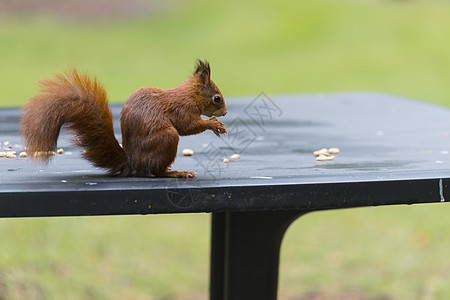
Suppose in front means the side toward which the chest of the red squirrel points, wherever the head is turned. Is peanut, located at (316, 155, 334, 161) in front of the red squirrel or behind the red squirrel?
in front

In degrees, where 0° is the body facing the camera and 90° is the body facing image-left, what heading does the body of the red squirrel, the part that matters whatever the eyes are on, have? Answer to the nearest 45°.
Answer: approximately 270°

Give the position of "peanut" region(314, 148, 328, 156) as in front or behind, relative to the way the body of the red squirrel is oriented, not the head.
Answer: in front
